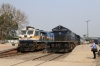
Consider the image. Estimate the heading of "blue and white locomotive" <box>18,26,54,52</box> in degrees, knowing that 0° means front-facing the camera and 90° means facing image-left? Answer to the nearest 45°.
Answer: approximately 45°

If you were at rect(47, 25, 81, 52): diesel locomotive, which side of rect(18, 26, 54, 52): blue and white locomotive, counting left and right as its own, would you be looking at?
left
